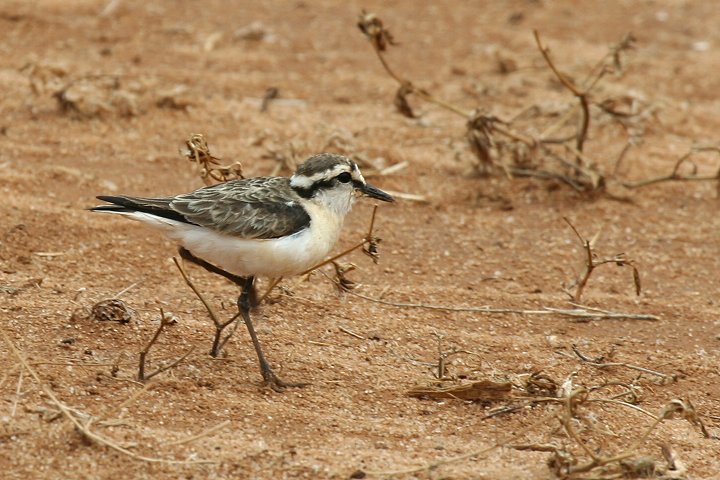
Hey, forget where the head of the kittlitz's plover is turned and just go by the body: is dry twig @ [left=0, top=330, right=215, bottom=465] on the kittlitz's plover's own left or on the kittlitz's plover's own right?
on the kittlitz's plover's own right

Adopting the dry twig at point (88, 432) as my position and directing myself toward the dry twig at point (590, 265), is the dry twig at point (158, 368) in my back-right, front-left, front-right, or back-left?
front-left

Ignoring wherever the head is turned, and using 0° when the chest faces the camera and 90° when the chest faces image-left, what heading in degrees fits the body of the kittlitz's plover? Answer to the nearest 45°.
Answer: approximately 270°

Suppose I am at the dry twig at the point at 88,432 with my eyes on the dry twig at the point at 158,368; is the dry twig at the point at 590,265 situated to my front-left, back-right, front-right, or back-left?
front-right

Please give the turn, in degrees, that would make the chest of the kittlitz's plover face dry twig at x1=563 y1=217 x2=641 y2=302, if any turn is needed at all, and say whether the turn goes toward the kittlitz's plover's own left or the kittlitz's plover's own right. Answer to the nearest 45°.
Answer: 0° — it already faces it
